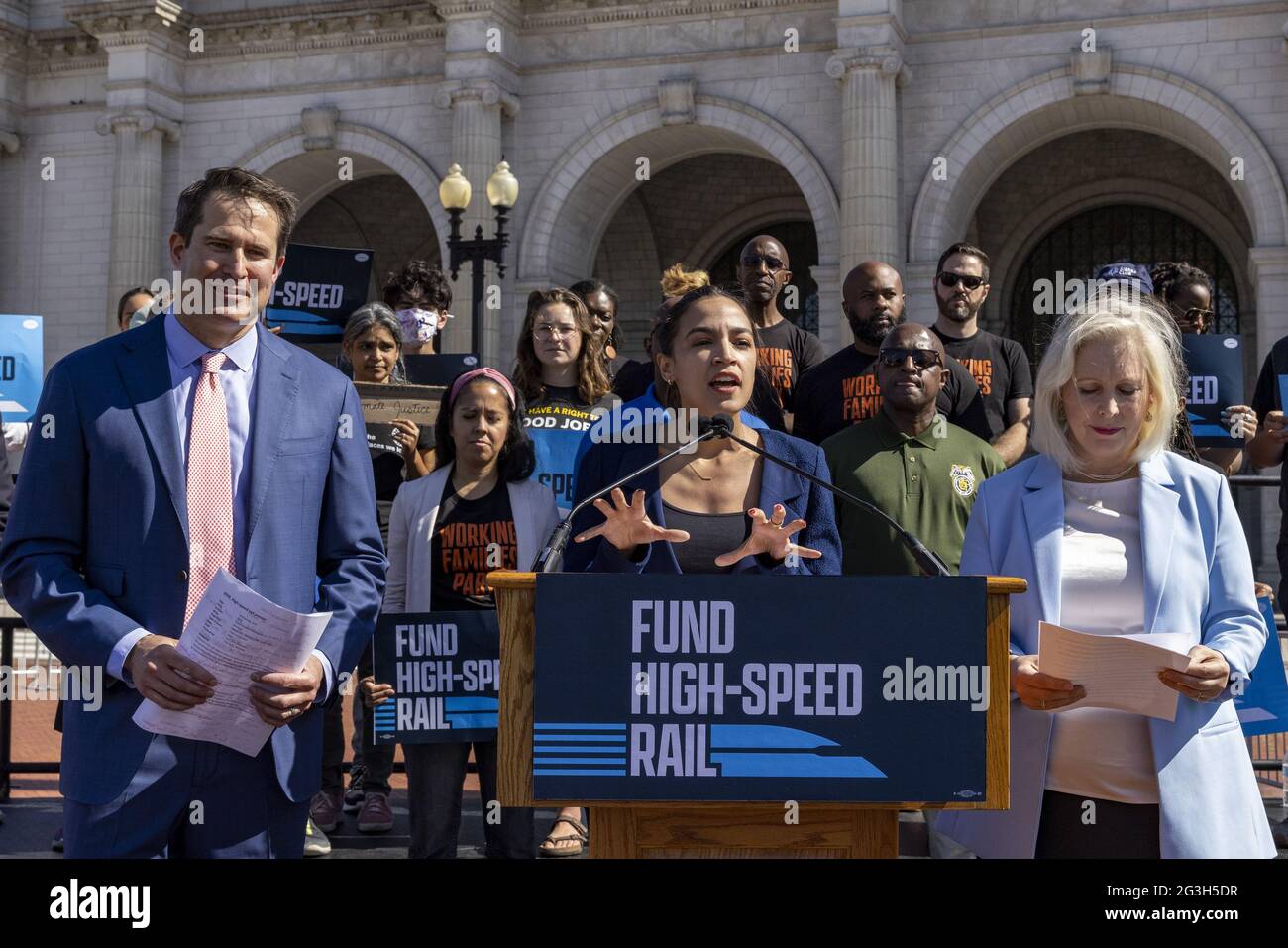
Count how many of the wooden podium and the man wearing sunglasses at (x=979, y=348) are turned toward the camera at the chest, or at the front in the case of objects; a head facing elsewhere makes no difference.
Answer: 2

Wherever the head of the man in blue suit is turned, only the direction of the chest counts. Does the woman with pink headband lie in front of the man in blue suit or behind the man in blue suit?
behind

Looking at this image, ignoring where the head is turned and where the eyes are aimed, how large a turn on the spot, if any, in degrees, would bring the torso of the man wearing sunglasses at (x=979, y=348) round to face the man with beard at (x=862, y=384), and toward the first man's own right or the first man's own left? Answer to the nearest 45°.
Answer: approximately 45° to the first man's own right

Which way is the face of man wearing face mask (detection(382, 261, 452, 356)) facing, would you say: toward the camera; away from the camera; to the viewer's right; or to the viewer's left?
toward the camera

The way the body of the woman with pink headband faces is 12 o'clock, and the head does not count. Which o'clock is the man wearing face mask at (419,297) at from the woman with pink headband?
The man wearing face mask is roughly at 6 o'clock from the woman with pink headband.

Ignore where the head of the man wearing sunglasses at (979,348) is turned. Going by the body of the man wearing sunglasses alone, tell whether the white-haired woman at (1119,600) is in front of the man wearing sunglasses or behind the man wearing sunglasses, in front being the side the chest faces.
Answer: in front

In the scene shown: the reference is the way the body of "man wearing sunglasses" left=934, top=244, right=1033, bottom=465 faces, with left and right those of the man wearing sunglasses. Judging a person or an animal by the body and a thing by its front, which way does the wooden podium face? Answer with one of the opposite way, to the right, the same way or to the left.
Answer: the same way

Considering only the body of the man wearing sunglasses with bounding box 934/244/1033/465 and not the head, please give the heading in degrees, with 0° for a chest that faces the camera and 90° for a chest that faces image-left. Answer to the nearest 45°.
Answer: approximately 0°

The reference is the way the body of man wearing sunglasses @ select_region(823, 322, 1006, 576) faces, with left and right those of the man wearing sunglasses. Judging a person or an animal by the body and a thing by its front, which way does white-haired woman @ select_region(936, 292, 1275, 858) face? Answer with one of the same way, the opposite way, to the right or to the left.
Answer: the same way

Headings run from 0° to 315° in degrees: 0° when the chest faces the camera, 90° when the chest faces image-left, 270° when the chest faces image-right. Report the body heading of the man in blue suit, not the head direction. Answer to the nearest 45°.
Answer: approximately 0°

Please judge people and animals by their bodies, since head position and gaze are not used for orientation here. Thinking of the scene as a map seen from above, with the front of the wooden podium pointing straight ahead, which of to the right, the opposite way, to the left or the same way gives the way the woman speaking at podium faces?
the same way

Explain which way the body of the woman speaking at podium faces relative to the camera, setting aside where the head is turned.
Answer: toward the camera

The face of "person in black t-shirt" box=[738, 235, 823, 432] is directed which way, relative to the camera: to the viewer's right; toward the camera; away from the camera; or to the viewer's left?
toward the camera

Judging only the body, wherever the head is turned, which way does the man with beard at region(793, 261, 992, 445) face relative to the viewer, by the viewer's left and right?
facing the viewer

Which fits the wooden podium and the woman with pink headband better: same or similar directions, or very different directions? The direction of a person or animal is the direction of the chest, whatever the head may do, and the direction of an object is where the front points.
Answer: same or similar directions

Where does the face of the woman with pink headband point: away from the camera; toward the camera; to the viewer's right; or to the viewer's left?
toward the camera

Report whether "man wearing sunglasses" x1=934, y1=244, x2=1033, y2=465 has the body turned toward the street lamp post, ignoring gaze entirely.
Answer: no
